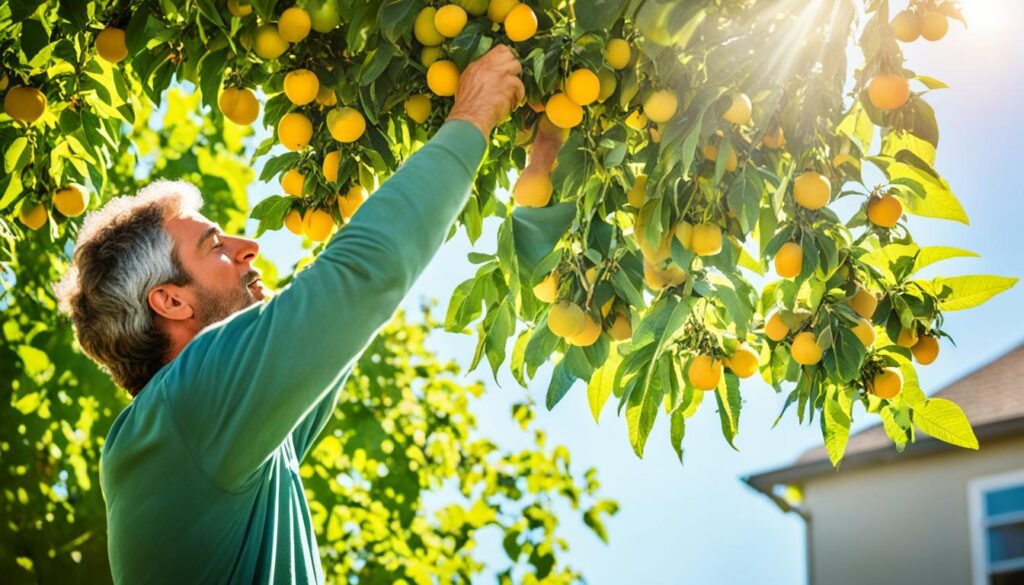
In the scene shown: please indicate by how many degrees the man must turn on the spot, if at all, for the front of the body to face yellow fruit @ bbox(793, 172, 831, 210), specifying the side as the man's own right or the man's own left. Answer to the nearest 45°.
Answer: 0° — they already face it

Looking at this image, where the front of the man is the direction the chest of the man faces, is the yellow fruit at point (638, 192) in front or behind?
in front

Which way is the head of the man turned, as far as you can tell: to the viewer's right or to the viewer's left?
to the viewer's right

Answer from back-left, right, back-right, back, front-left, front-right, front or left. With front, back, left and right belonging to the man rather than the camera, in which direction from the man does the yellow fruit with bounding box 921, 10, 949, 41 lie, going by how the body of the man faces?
front

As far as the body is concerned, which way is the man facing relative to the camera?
to the viewer's right

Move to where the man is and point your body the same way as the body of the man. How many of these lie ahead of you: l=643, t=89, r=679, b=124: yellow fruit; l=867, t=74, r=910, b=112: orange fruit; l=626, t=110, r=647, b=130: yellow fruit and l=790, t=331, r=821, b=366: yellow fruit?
4

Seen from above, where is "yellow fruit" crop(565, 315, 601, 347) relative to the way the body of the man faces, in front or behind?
in front

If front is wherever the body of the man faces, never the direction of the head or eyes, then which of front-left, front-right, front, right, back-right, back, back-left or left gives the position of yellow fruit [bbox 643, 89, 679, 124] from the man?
front

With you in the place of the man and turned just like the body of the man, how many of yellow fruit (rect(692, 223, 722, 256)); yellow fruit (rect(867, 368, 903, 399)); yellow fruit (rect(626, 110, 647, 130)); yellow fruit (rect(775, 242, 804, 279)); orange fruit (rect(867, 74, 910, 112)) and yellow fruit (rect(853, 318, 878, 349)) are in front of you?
6

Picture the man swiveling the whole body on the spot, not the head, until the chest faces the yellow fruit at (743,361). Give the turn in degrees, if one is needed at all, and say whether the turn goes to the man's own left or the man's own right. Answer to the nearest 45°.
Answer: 0° — they already face it
